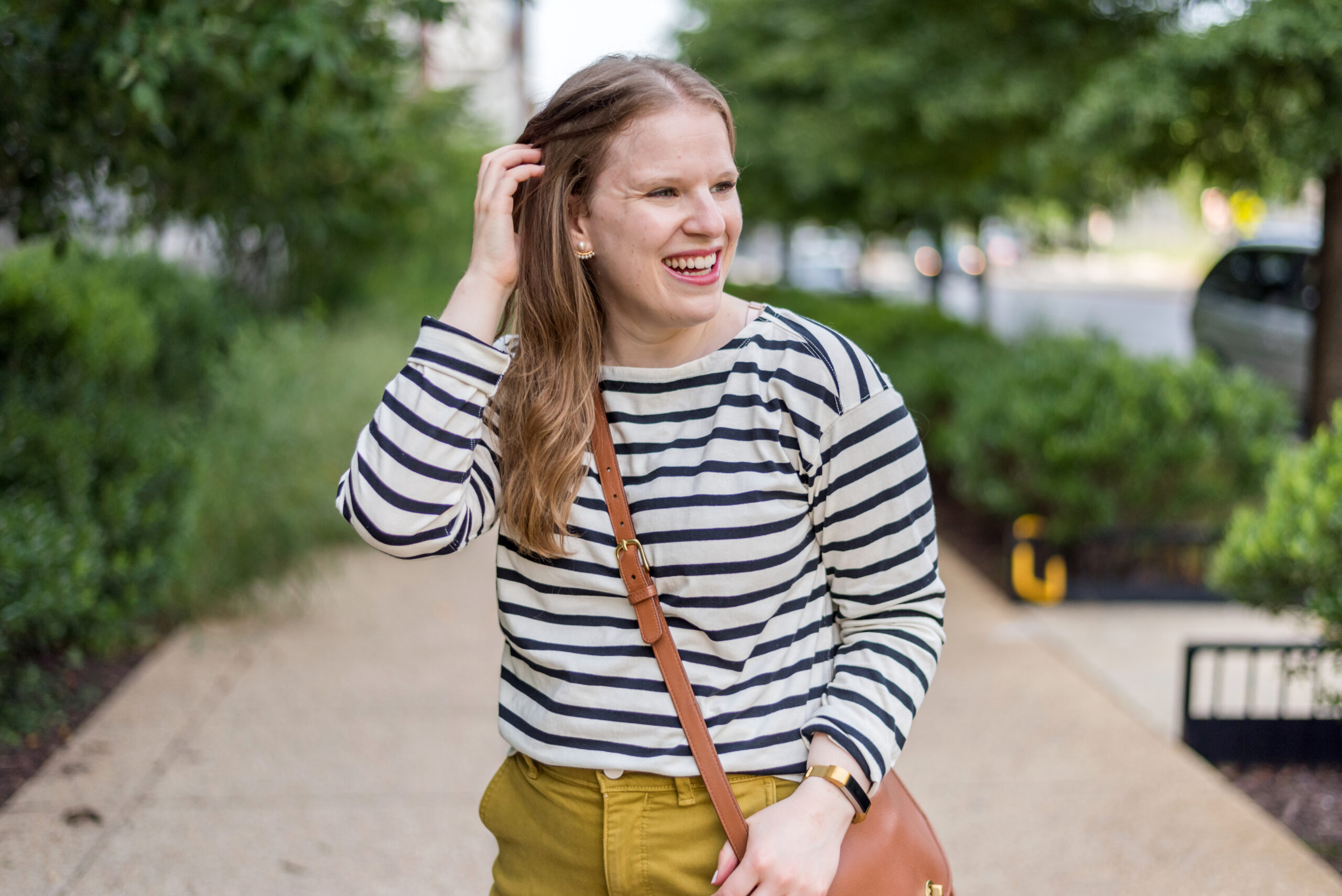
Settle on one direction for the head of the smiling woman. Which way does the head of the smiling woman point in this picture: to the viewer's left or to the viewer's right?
to the viewer's right

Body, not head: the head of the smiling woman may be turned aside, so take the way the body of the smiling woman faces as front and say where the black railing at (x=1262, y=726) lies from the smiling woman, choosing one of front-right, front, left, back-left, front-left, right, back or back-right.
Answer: back-left

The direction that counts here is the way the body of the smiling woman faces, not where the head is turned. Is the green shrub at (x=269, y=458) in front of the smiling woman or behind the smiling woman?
behind

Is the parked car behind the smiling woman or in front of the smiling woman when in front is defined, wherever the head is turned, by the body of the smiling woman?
behind

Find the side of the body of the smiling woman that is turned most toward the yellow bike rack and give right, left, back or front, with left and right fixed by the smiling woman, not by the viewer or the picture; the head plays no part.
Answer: back

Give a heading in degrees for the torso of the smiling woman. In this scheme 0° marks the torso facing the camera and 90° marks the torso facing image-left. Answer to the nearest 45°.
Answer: approximately 0°

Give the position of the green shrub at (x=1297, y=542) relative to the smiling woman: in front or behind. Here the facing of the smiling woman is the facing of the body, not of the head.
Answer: behind

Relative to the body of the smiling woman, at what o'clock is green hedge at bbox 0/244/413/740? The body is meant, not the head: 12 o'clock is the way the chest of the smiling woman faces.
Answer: The green hedge is roughly at 5 o'clock from the smiling woman.

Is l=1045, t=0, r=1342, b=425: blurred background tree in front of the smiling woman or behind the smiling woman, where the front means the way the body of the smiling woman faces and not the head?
behind

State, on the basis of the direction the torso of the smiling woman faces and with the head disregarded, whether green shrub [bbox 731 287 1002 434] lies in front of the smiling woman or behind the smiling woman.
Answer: behind
